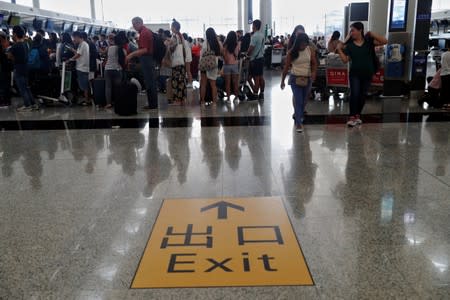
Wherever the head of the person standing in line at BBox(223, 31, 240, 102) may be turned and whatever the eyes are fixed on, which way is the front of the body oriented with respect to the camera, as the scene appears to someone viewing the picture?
away from the camera

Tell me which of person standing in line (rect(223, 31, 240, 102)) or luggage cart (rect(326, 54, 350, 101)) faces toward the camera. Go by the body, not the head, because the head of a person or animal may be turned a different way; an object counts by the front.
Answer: the luggage cart

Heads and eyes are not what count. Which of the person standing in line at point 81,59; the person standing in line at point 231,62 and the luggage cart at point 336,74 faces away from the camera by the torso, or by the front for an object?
the person standing in line at point 231,62

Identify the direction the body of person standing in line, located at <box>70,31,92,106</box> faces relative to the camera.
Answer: to the viewer's left

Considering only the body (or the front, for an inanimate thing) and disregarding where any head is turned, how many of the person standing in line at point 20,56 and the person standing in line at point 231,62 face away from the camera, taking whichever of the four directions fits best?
1

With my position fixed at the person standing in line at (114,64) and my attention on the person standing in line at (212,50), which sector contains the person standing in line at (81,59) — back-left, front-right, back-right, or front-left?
back-left

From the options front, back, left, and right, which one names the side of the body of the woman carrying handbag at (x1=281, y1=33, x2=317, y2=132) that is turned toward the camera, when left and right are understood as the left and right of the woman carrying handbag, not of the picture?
front

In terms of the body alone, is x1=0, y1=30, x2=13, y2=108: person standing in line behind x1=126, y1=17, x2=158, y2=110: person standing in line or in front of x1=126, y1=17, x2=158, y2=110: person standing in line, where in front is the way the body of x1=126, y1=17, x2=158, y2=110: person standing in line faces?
in front

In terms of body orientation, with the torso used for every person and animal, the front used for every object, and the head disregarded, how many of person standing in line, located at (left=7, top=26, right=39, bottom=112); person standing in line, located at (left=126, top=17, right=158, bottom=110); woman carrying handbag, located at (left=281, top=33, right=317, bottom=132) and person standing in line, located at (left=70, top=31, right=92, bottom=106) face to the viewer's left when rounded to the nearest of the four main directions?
3

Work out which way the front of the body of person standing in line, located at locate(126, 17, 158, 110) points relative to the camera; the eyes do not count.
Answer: to the viewer's left

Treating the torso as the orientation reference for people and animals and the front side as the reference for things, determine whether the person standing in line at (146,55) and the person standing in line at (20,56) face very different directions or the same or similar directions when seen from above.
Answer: same or similar directions

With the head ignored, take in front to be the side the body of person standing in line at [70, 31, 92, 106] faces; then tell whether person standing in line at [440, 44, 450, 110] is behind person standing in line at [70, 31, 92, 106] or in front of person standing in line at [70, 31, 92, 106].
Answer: behind

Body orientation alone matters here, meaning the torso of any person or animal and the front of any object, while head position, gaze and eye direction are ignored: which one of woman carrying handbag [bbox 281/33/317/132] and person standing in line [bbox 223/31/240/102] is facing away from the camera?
the person standing in line

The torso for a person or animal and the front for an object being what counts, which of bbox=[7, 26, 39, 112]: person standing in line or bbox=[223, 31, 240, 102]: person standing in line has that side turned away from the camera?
bbox=[223, 31, 240, 102]: person standing in line

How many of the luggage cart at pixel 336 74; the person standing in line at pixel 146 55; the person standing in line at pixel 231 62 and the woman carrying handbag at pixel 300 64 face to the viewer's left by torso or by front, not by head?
1

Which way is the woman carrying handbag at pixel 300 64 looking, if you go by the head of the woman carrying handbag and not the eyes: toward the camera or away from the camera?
toward the camera

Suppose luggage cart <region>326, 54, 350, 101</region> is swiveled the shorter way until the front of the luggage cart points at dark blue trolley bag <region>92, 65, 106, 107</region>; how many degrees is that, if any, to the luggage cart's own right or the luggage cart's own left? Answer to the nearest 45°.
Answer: approximately 90° to the luggage cart's own right
